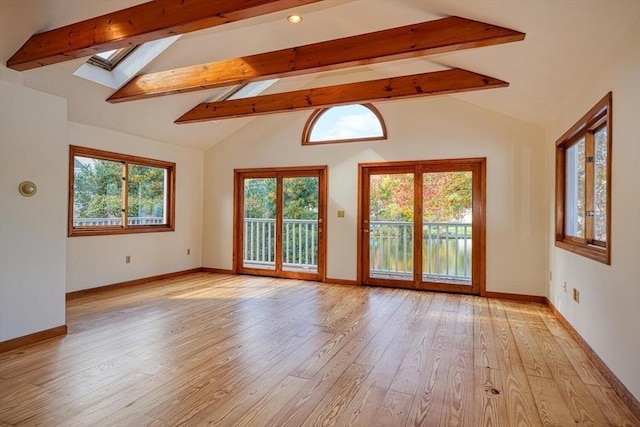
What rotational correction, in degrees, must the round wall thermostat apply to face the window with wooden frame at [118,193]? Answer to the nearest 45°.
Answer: approximately 90° to its left

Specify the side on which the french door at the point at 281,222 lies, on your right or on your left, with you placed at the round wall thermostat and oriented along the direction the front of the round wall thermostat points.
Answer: on your left

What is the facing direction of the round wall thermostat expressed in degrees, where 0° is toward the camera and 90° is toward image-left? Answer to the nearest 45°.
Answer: approximately 315°

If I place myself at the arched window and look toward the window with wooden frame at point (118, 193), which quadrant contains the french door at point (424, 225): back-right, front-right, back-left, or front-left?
back-left

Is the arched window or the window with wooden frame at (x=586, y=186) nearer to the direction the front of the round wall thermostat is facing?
the window with wooden frame

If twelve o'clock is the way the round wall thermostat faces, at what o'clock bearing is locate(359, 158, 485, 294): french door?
The french door is roughly at 11 o'clock from the round wall thermostat.

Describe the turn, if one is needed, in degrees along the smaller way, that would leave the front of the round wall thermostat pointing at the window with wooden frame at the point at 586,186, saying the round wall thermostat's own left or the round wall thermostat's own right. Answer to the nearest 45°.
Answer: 0° — it already faces it
